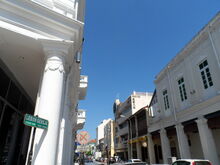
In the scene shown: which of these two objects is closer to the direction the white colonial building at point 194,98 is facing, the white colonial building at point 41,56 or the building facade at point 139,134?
the white colonial building

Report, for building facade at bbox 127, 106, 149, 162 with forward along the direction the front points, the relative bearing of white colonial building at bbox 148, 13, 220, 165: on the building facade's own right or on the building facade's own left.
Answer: on the building facade's own left

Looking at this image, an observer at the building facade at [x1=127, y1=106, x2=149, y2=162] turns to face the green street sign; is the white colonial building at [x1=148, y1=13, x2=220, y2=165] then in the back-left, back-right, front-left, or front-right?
front-left

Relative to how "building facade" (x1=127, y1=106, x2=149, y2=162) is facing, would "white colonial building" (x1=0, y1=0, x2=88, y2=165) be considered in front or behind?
in front

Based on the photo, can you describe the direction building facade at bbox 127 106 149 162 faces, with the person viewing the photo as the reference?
facing the viewer and to the left of the viewer

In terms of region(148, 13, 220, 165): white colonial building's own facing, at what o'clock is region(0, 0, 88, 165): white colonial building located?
region(0, 0, 88, 165): white colonial building is roughly at 11 o'clock from region(148, 13, 220, 165): white colonial building.

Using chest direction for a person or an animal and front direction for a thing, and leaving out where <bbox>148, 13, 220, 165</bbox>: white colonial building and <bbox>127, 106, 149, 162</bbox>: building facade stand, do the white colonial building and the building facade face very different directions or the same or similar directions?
same or similar directions

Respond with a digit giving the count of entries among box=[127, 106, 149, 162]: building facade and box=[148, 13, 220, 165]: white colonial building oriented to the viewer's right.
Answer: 0

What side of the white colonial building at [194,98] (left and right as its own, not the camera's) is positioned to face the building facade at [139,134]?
right

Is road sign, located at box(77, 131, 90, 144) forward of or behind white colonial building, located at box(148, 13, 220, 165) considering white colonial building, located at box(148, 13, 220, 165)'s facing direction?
forward

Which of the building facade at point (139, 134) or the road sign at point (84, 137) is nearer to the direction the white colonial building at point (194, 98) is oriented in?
the road sign

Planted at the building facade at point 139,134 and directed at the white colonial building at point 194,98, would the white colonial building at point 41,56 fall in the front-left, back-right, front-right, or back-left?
front-right

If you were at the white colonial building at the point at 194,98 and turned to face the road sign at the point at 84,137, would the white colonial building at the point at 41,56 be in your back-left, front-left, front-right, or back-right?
front-left

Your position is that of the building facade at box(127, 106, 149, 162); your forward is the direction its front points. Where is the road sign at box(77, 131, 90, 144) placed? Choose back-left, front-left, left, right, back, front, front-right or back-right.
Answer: front-left

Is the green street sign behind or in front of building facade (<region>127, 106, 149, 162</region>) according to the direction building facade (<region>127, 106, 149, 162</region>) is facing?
in front
